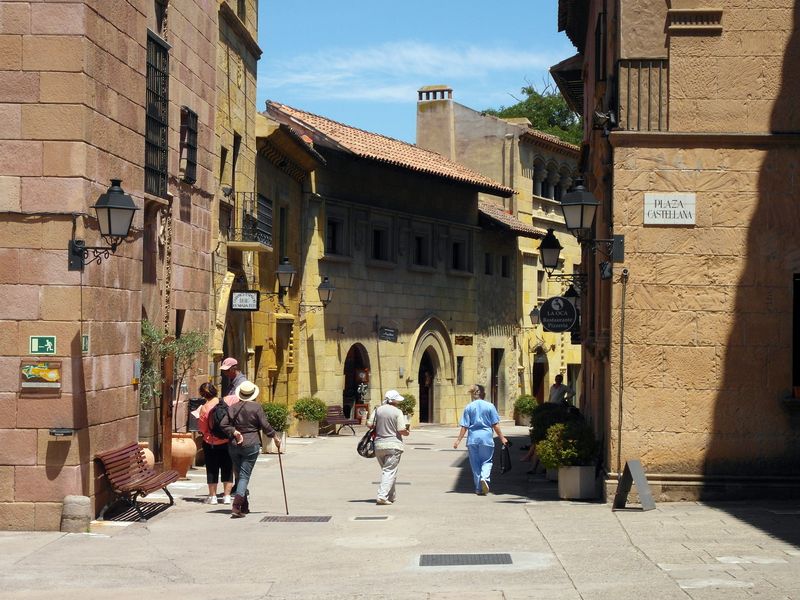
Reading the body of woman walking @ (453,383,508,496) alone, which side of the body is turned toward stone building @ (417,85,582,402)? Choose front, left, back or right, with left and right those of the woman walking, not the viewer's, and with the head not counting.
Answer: front

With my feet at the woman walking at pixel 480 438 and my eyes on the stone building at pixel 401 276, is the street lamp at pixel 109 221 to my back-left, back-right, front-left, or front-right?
back-left

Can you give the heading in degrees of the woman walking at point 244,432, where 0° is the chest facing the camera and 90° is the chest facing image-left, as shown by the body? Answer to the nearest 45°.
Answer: approximately 180°

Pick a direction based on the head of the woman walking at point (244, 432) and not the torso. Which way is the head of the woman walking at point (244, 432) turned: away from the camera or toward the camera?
away from the camera

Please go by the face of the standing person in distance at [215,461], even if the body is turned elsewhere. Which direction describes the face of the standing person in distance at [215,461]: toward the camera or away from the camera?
away from the camera

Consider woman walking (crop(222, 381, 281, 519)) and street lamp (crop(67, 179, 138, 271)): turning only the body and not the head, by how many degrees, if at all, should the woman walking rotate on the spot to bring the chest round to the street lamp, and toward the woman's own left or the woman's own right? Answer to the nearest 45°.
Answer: approximately 135° to the woman's own left

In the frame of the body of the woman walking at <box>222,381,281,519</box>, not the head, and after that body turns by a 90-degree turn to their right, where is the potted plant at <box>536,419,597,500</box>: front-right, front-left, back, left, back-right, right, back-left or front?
front

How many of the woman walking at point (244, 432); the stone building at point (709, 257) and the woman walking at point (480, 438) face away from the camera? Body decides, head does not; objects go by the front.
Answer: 2

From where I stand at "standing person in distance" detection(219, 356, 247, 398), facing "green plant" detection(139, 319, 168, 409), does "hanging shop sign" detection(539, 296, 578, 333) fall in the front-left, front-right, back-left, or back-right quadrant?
back-right

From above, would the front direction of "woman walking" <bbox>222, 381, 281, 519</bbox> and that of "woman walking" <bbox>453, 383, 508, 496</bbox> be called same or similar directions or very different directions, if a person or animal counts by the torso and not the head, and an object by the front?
same or similar directions

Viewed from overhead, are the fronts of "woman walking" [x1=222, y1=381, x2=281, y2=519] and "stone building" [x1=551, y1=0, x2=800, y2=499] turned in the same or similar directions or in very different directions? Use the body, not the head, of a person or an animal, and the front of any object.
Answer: very different directions

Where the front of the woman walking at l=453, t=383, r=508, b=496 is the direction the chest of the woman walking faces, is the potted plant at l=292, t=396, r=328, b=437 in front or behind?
in front

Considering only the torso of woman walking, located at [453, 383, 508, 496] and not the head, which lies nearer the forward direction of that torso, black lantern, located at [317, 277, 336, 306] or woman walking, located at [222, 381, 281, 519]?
the black lantern

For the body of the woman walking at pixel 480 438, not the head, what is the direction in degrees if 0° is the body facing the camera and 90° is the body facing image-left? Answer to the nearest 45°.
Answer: approximately 180°
